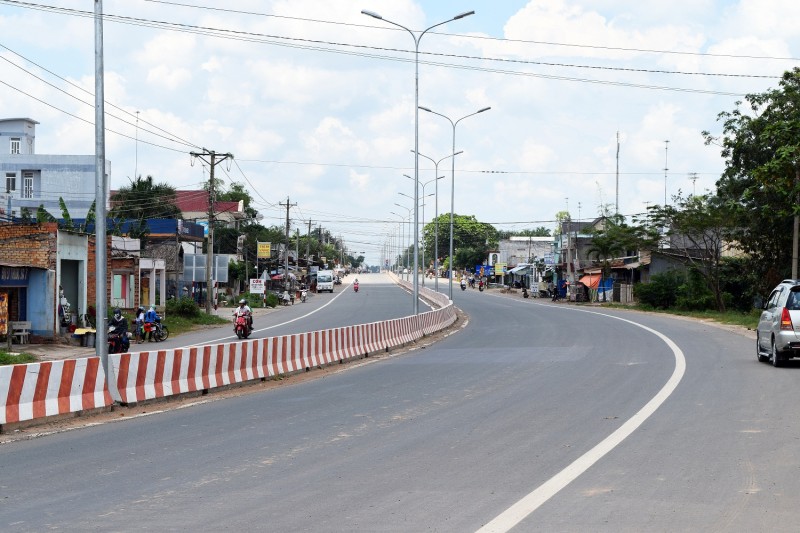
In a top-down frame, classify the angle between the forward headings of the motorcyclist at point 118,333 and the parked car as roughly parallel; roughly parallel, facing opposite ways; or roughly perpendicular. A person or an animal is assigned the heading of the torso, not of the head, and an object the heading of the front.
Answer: roughly parallel, facing opposite ways

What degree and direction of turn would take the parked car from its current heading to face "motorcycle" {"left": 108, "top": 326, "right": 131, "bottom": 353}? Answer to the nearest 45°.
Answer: approximately 90° to its left

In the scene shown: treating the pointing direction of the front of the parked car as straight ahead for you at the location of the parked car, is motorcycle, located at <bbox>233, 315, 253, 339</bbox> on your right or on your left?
on your left

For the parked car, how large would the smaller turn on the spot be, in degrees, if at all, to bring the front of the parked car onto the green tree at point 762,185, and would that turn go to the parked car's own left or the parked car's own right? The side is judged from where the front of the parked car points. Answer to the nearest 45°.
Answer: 0° — it already faces it

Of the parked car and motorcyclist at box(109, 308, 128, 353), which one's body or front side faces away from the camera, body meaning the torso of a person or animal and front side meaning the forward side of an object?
the parked car

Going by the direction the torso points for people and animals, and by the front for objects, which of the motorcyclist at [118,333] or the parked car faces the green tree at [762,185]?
the parked car

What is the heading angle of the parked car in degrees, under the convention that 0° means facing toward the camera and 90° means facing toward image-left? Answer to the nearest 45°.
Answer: approximately 180°

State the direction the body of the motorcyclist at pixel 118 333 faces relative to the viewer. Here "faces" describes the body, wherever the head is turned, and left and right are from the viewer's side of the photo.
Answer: facing the viewer and to the left of the viewer

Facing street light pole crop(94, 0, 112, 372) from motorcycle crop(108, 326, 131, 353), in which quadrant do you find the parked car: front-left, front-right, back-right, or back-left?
front-left

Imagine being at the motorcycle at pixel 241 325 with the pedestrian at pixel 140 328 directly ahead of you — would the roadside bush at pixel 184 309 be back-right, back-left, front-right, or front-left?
front-right

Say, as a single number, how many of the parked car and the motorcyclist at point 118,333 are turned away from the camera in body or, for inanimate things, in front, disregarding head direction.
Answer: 1
